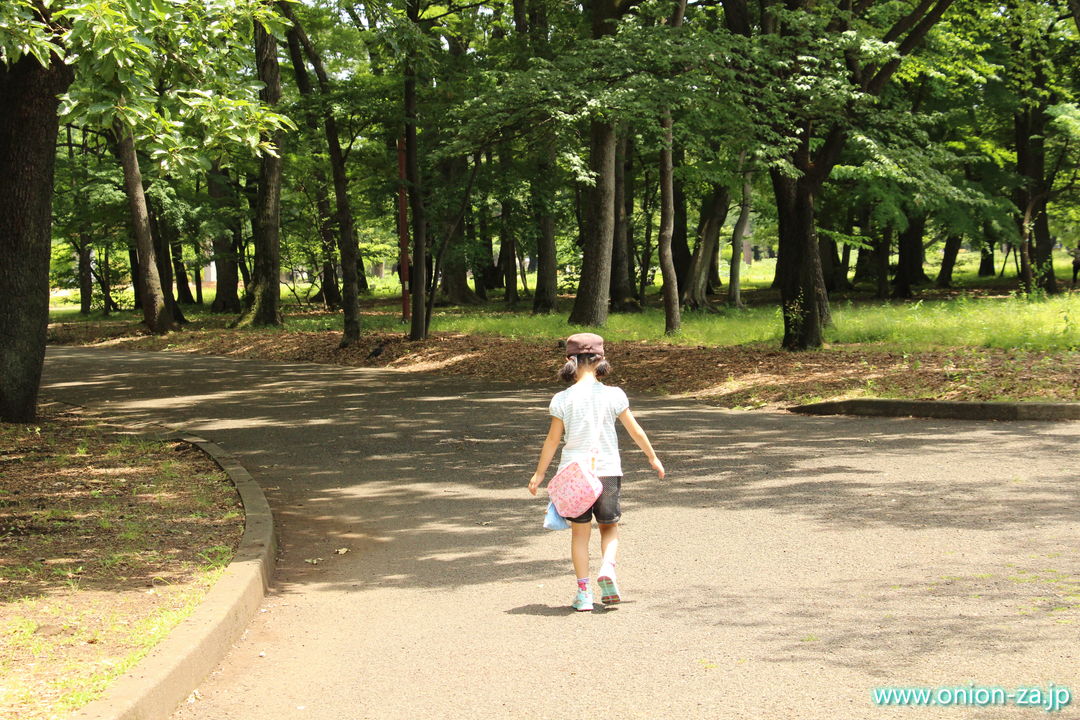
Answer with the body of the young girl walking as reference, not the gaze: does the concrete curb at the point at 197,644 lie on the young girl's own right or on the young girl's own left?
on the young girl's own left

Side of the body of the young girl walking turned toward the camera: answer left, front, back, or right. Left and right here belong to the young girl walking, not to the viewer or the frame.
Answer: back

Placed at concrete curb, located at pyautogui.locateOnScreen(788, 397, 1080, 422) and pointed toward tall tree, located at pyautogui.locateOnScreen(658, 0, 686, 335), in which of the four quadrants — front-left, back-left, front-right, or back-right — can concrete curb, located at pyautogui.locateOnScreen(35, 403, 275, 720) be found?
back-left

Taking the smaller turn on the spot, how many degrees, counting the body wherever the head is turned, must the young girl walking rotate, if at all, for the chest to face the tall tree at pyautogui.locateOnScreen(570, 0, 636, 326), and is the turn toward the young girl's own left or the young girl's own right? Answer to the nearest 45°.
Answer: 0° — they already face it

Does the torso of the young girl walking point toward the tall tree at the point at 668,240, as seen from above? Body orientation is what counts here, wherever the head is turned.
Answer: yes

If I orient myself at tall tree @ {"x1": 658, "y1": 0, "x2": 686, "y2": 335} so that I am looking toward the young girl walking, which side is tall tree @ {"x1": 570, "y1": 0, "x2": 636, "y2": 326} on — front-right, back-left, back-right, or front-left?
back-right

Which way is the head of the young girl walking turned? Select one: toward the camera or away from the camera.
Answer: away from the camera

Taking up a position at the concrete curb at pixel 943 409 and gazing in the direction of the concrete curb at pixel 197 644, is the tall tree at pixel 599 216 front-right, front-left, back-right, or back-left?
back-right
